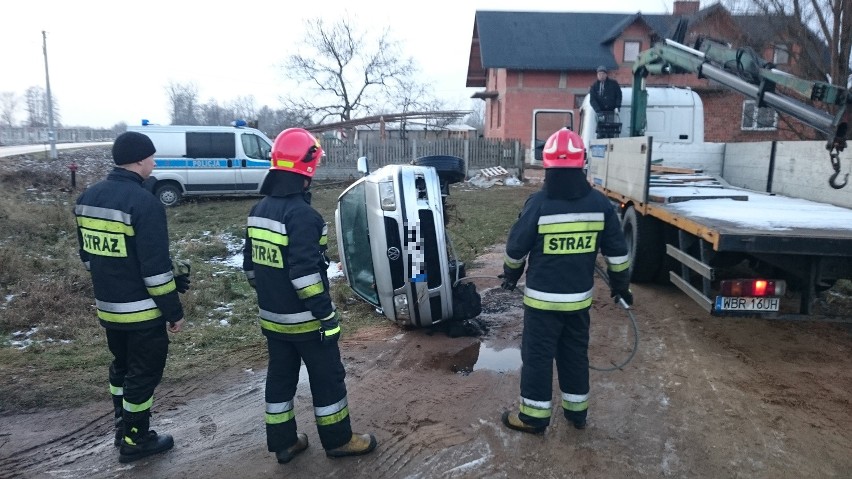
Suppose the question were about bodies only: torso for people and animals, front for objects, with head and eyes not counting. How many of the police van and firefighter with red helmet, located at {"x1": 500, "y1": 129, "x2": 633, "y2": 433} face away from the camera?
1

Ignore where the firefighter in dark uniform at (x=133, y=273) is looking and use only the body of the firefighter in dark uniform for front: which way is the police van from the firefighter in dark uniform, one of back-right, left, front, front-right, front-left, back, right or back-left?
front-left

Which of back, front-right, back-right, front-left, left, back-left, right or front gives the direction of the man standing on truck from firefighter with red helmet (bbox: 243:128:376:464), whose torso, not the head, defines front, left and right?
front

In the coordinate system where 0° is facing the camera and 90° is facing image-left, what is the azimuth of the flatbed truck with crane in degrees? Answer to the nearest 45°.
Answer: approximately 135°

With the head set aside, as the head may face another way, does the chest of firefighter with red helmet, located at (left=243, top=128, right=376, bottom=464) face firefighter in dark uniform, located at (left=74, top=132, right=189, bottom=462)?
no

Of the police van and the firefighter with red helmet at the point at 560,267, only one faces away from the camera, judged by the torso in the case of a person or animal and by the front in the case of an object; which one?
the firefighter with red helmet

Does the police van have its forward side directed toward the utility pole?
no

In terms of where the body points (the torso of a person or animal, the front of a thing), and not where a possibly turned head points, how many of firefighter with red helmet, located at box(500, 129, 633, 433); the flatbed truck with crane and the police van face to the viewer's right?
1

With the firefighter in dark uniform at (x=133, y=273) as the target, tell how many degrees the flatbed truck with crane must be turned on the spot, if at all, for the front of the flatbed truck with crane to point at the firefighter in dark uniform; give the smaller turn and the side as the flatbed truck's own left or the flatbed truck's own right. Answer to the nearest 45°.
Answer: approximately 90° to the flatbed truck's own left

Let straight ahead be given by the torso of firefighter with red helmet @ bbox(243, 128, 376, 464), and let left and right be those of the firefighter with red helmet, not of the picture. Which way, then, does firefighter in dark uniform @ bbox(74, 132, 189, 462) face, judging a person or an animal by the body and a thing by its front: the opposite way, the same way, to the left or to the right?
the same way

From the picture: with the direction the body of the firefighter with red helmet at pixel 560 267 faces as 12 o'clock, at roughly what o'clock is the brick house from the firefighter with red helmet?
The brick house is roughly at 12 o'clock from the firefighter with red helmet.

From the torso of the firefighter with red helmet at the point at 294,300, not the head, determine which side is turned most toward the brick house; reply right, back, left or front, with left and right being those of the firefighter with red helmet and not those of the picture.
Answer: front

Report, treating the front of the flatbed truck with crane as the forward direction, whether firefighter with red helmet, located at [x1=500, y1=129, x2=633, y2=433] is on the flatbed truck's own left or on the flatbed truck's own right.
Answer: on the flatbed truck's own left

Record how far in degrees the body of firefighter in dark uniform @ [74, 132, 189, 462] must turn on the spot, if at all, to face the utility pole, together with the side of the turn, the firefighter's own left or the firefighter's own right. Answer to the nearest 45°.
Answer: approximately 45° to the firefighter's own left

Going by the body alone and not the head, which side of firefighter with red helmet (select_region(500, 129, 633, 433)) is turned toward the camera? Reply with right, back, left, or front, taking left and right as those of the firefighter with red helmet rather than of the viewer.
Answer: back

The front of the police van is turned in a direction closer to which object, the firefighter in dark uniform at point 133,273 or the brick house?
the brick house

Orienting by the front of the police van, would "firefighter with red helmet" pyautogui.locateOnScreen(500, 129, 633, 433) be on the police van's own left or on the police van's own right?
on the police van's own right
